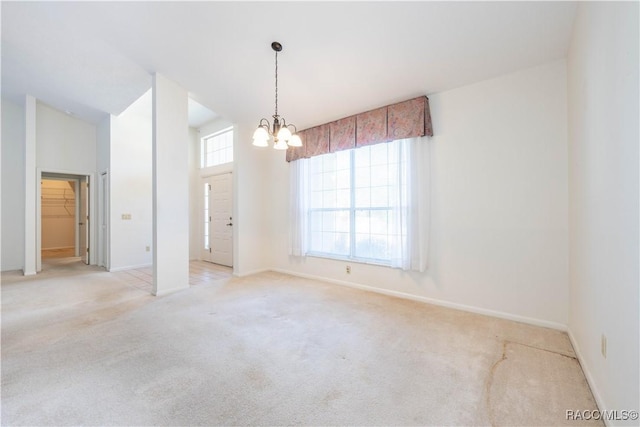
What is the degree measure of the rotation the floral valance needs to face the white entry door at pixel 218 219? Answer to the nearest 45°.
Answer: approximately 90° to its right

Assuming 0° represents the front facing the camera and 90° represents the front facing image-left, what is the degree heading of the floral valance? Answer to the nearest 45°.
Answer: approximately 45°

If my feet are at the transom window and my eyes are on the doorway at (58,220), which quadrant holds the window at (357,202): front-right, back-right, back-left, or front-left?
back-left

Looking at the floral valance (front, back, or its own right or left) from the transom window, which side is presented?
right

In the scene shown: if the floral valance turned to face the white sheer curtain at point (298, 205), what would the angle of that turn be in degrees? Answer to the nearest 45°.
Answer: approximately 90° to its right

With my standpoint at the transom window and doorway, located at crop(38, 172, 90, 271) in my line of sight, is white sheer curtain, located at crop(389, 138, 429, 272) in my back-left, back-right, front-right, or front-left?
back-left

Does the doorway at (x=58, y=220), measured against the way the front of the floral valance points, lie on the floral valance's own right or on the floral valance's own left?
on the floral valance's own right
